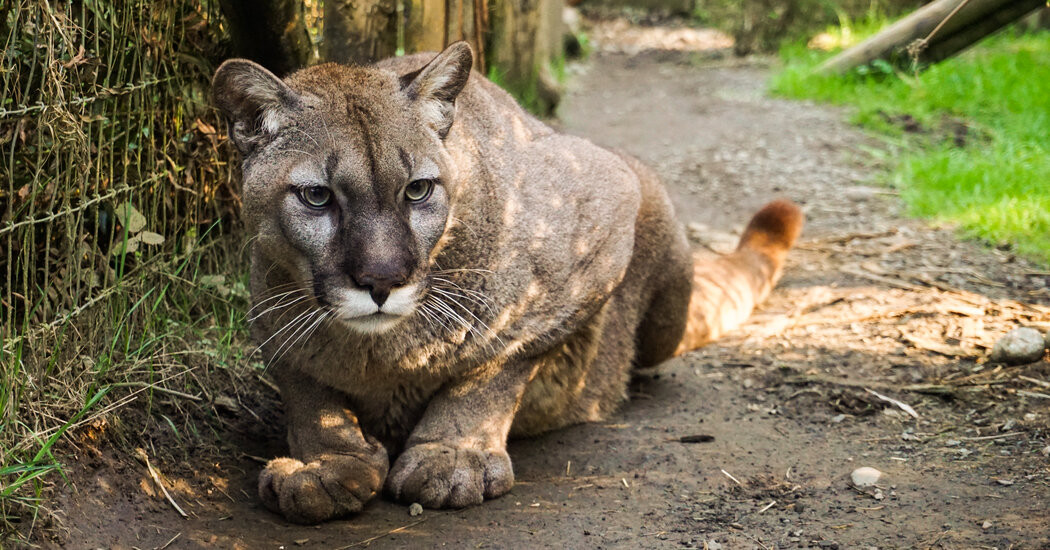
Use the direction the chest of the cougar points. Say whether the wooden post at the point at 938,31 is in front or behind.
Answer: behind

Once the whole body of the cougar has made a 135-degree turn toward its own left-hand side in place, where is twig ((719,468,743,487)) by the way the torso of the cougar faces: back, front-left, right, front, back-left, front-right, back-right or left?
front

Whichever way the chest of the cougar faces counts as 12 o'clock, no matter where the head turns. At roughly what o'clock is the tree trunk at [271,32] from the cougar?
The tree trunk is roughly at 3 o'clock from the cougar.

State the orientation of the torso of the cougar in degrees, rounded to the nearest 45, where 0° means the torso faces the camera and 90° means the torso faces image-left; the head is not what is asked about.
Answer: approximately 45°

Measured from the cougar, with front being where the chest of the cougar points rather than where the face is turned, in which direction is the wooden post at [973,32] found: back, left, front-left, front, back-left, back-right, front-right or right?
back

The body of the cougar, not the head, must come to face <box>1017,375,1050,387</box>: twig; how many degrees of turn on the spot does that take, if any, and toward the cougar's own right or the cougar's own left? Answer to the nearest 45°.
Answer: approximately 135° to the cougar's own left

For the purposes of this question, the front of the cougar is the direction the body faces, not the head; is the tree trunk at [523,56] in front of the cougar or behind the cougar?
behind

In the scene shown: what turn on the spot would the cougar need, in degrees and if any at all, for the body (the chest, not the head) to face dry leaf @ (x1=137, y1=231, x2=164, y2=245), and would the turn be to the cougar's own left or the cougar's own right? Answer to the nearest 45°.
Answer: approximately 45° to the cougar's own right

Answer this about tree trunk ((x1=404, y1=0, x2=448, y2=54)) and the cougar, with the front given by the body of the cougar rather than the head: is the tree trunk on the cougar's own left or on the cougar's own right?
on the cougar's own right

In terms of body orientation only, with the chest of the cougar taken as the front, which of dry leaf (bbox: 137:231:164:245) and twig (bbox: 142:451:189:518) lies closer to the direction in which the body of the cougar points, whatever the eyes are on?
the twig

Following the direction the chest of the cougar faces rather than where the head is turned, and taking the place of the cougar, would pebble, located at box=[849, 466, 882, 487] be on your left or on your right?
on your left

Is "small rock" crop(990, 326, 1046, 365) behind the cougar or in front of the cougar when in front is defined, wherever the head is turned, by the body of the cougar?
behind
